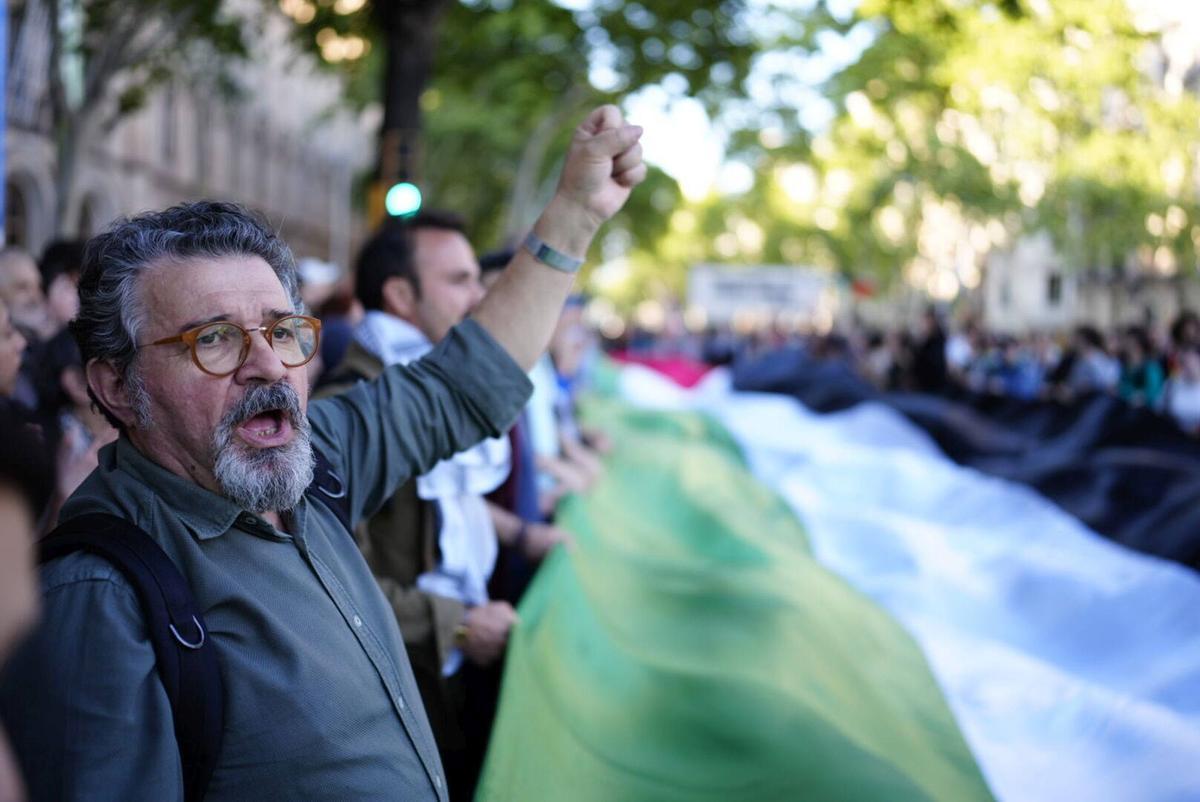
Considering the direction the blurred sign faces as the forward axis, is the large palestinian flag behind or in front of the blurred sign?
in front

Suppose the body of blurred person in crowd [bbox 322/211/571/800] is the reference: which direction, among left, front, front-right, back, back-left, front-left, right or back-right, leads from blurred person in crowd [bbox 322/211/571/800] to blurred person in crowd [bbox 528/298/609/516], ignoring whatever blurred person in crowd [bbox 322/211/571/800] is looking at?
left

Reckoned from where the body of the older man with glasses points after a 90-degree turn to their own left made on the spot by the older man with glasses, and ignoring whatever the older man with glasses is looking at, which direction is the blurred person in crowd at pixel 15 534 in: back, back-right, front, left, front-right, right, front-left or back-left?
back-right

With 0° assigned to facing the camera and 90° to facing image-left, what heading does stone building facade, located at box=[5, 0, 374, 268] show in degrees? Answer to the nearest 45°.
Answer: approximately 315°

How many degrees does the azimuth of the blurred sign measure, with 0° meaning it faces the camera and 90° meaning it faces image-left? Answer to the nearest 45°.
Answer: approximately 0°

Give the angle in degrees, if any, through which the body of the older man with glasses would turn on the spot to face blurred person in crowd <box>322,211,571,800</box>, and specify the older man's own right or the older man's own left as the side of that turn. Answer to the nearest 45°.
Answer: approximately 135° to the older man's own left

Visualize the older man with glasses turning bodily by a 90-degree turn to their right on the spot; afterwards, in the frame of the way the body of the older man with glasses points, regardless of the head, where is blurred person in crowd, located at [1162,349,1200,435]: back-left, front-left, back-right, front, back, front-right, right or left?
back

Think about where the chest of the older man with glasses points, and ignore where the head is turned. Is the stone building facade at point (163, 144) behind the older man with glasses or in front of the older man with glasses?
behind

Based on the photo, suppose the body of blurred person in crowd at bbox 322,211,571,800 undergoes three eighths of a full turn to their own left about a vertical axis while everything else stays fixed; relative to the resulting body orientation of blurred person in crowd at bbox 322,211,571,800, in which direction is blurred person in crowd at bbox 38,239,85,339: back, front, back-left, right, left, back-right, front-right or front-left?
front

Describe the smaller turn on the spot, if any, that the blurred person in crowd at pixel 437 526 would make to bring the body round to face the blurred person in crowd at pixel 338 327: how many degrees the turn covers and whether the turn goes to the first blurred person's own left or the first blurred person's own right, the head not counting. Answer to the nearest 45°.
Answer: approximately 90° to the first blurred person's own left

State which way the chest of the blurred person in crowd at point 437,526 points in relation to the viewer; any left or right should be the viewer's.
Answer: facing to the right of the viewer

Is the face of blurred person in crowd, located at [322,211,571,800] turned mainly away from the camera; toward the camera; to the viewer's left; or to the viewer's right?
to the viewer's right

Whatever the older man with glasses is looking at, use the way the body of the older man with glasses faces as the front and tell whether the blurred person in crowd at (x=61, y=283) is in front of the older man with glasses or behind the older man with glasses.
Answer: behind
